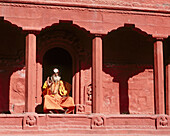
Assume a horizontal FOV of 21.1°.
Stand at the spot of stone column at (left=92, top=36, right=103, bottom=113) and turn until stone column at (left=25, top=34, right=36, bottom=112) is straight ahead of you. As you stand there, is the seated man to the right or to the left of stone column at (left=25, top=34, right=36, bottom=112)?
right

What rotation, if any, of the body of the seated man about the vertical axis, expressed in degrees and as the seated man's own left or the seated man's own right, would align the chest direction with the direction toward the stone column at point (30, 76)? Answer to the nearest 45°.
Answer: approximately 45° to the seated man's own right

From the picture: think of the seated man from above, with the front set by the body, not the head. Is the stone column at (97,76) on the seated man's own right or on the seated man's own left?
on the seated man's own left

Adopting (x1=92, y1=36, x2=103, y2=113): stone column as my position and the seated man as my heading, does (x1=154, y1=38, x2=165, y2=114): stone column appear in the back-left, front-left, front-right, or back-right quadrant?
back-right

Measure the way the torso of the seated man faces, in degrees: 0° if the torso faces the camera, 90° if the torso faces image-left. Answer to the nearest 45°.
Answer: approximately 0°

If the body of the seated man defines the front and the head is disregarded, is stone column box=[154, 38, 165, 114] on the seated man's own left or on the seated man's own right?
on the seated man's own left
